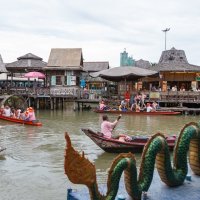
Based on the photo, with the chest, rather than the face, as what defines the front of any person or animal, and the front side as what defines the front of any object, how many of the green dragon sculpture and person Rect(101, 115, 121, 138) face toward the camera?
0

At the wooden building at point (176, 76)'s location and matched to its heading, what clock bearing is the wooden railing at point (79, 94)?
The wooden railing is roughly at 2 o'clock from the wooden building.

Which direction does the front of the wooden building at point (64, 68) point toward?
toward the camera

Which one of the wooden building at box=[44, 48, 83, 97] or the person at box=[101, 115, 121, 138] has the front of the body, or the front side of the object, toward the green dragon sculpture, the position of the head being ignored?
the wooden building

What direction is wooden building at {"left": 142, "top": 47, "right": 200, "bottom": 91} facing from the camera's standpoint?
toward the camera

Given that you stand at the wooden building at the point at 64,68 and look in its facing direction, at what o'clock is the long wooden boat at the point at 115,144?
The long wooden boat is roughly at 12 o'clock from the wooden building.

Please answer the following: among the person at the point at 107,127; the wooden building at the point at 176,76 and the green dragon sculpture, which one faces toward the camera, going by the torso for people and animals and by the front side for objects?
the wooden building

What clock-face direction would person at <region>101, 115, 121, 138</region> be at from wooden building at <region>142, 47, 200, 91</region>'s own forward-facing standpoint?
The person is roughly at 12 o'clock from the wooden building.

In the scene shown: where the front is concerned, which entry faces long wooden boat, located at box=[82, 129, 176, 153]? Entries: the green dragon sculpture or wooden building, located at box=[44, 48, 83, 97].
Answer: the wooden building
